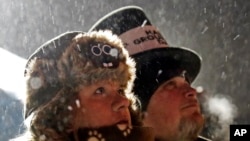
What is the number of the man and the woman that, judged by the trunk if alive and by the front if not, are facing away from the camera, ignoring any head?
0

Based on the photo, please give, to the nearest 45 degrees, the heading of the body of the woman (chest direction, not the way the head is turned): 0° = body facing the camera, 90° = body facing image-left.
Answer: approximately 315°

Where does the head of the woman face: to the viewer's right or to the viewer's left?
to the viewer's right

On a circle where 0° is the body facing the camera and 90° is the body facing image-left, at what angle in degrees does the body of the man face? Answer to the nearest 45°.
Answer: approximately 315°
